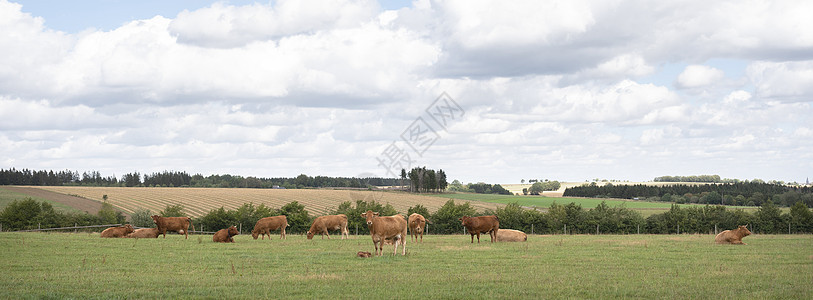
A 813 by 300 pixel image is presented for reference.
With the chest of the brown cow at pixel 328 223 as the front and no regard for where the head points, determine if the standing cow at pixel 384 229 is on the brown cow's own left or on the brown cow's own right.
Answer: on the brown cow's own left

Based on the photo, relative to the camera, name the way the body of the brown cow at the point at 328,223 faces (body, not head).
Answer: to the viewer's left

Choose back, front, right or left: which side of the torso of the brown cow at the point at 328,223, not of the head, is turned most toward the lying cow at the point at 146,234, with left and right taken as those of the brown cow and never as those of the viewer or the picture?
front

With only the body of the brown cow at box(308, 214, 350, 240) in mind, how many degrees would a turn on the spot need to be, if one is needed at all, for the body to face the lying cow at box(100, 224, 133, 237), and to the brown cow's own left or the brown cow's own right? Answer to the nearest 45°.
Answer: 0° — it already faces it

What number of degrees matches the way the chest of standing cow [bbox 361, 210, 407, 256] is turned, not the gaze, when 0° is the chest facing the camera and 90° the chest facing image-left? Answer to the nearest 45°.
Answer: approximately 45°

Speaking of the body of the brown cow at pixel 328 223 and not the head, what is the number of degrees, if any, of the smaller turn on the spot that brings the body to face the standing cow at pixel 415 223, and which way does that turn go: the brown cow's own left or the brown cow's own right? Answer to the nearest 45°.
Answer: approximately 135° to the brown cow's own left

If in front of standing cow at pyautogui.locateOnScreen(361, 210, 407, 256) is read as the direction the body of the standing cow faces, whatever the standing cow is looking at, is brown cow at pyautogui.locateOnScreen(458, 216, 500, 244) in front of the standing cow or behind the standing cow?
behind

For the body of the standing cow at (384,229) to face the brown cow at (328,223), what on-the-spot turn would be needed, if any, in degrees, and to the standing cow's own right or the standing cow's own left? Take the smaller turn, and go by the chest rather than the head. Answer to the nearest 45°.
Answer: approximately 135° to the standing cow's own right

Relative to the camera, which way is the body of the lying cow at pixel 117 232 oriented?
to the viewer's right
